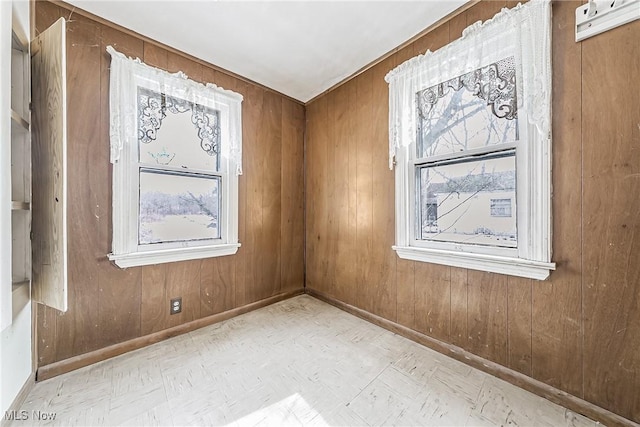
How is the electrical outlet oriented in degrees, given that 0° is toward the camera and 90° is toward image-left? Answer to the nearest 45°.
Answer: approximately 0°

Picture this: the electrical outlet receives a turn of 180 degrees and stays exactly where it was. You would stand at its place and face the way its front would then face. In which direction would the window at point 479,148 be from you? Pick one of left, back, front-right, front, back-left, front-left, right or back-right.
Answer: back-right

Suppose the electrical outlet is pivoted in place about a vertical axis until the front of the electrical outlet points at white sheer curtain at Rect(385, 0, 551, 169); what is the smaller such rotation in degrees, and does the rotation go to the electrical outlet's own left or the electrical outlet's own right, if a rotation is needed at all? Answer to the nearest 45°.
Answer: approximately 45° to the electrical outlet's own left
